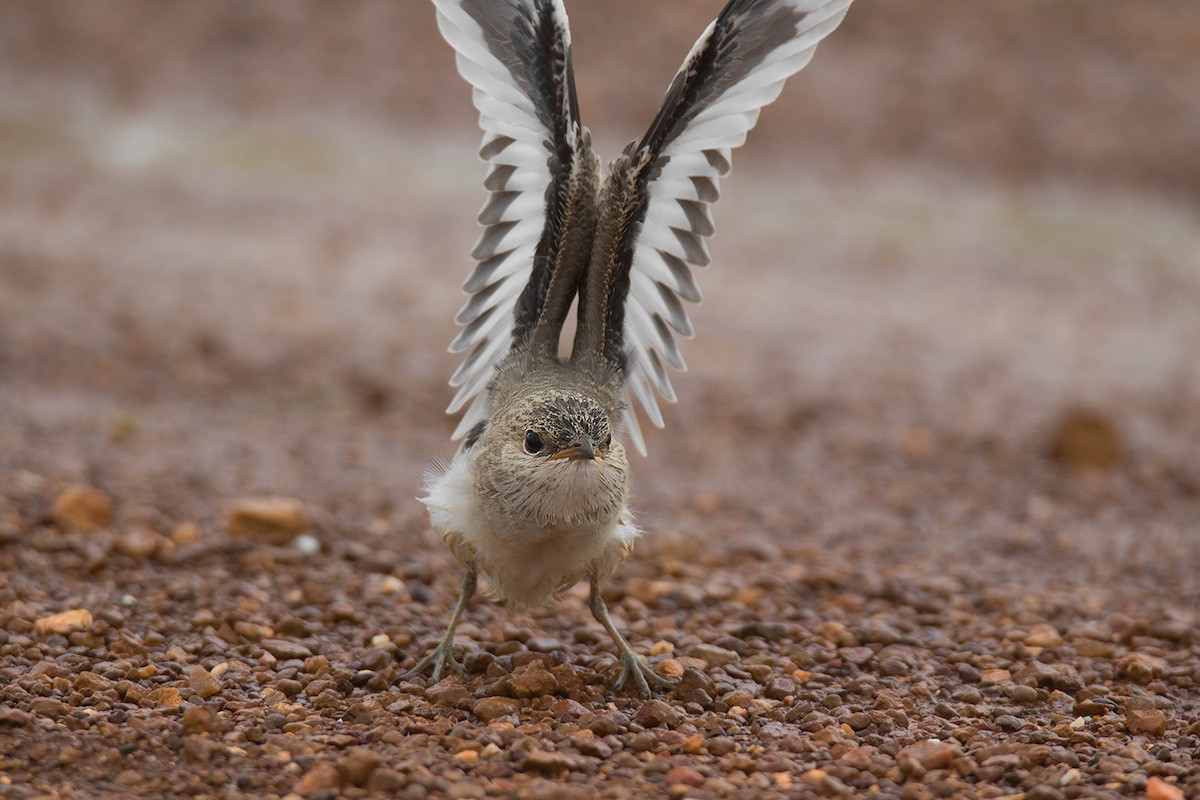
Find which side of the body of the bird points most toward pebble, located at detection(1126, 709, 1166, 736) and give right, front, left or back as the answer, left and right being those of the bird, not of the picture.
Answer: left

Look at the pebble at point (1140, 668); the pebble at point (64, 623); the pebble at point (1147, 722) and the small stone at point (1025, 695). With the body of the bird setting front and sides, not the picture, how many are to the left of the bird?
3

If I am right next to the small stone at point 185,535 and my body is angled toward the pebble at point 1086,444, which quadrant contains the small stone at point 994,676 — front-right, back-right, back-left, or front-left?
front-right

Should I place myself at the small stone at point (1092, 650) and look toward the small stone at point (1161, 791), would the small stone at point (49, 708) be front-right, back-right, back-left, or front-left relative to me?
front-right

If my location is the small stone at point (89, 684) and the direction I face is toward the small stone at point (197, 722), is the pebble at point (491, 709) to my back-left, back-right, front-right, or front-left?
front-left

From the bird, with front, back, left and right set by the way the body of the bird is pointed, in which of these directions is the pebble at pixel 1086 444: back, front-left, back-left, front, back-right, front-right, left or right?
back-left

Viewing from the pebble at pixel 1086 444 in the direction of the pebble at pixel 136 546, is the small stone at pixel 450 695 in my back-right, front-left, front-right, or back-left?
front-left

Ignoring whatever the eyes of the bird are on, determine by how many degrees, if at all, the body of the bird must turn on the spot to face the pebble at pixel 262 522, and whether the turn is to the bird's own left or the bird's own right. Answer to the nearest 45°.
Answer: approximately 135° to the bird's own right

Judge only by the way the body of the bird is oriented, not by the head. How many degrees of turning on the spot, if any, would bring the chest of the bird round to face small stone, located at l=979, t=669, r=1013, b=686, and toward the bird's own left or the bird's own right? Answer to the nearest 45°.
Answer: approximately 90° to the bird's own left

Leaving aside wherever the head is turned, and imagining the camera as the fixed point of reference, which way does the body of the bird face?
toward the camera
